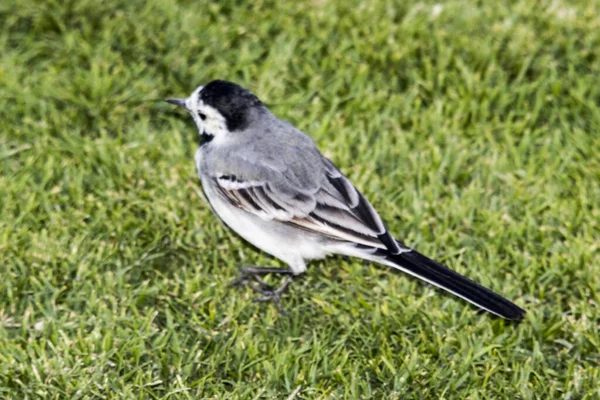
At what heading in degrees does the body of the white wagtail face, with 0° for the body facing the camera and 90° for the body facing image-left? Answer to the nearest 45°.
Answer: approximately 135°
